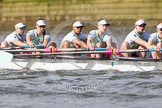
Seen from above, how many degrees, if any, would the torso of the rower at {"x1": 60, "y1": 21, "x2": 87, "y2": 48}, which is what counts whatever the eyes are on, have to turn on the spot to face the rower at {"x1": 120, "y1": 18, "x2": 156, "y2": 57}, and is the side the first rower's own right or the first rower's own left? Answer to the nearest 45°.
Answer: approximately 45° to the first rower's own left

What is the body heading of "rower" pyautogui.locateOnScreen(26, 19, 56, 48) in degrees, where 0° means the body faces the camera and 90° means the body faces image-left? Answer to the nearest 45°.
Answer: approximately 315°

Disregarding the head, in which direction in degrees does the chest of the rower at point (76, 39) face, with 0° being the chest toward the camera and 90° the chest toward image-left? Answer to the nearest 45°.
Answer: approximately 315°

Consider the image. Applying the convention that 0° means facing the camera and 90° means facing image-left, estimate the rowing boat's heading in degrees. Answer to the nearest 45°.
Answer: approximately 90°
